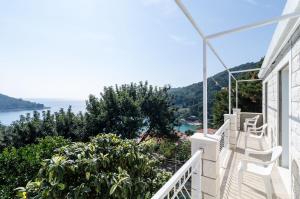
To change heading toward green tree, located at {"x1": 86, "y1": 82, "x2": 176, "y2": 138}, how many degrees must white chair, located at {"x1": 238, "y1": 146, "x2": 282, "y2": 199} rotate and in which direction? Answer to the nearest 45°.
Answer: approximately 45° to its right

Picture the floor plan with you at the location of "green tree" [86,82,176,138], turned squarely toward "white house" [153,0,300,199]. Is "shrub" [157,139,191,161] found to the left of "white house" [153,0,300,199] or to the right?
left

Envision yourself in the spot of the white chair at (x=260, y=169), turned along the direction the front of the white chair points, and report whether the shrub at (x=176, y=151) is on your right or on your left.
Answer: on your right

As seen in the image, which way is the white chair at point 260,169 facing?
to the viewer's left
